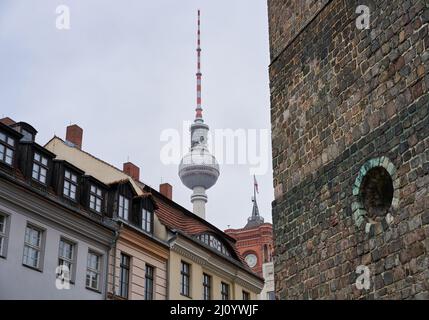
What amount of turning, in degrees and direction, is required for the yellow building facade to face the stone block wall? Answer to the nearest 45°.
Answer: approximately 45° to its right

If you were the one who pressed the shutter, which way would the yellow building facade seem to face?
facing the viewer and to the right of the viewer
